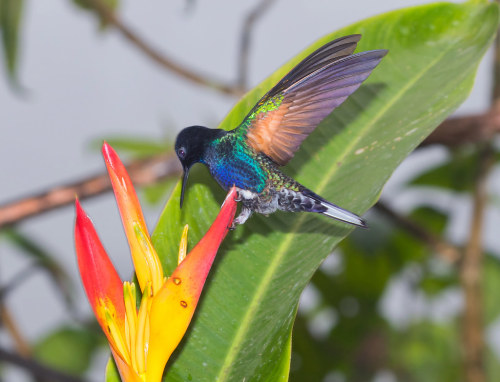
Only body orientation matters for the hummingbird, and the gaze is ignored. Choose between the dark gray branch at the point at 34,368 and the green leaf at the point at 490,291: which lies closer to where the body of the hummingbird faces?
the dark gray branch

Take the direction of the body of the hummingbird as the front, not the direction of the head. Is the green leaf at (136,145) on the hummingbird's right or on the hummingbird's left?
on the hummingbird's right

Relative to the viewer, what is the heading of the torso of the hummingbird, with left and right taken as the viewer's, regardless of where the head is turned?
facing to the left of the viewer
